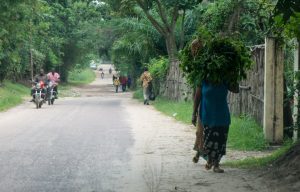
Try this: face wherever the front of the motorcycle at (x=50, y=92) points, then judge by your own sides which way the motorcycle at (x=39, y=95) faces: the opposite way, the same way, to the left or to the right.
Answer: the same way

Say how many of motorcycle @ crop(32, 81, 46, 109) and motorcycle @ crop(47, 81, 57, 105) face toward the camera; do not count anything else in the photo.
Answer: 2

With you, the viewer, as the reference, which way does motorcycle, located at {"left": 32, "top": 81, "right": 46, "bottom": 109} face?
facing the viewer

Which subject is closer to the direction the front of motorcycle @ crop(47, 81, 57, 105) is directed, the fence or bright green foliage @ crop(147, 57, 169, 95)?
the fence

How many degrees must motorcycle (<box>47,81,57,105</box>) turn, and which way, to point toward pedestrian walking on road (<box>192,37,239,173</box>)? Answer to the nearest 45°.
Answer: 0° — it already faces them

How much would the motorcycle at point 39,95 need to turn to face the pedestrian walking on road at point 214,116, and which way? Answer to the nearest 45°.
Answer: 0° — it already faces them

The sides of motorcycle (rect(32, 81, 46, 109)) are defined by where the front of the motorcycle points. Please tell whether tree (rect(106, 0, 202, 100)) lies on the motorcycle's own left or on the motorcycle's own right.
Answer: on the motorcycle's own left

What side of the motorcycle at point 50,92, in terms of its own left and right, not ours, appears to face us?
front
